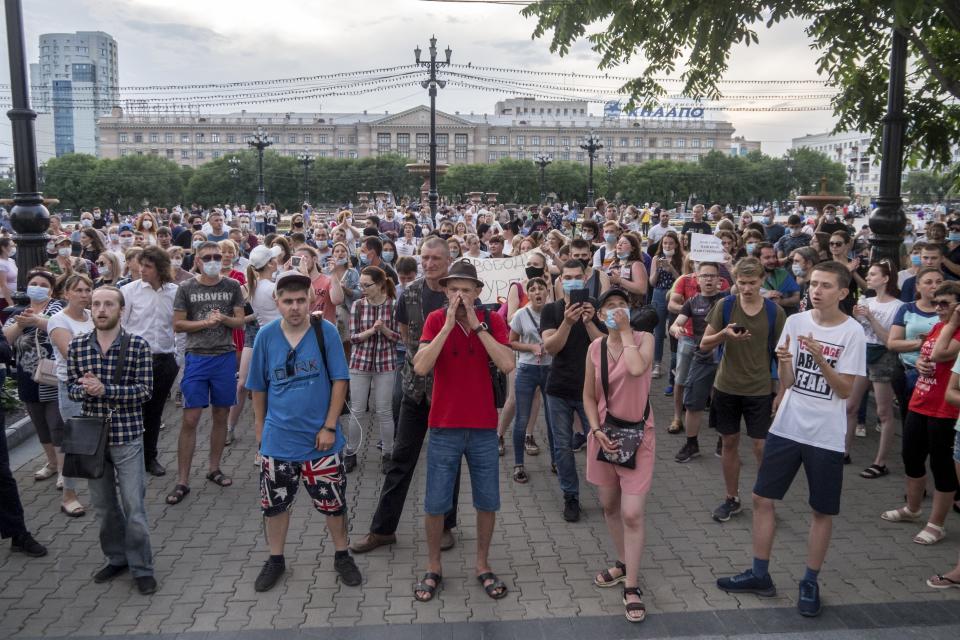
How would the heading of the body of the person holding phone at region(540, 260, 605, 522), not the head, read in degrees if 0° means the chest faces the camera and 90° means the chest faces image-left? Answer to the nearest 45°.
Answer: approximately 0°

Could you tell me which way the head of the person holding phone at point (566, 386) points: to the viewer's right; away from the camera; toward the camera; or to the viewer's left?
toward the camera

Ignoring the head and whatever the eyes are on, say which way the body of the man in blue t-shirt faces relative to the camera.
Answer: toward the camera

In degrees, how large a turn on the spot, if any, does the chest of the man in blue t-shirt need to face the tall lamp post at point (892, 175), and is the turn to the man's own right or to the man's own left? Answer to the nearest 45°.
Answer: approximately 135° to the man's own left

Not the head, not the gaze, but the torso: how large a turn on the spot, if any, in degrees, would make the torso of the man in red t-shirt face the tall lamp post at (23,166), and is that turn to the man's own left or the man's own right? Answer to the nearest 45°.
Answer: approximately 135° to the man's own right

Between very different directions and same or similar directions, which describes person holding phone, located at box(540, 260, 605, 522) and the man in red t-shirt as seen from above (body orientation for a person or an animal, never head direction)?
same or similar directions

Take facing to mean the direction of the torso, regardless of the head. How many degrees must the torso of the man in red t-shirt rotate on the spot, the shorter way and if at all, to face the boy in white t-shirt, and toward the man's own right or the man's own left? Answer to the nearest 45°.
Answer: approximately 90° to the man's own left

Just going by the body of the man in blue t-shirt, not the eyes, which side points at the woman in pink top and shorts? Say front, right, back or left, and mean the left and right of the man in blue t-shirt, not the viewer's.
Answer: left

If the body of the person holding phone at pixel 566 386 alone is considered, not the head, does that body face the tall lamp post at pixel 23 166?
no

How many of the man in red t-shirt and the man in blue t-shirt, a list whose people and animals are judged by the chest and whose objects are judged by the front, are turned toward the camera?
2

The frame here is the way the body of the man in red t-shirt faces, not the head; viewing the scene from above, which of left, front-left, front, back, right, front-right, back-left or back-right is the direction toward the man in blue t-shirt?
right

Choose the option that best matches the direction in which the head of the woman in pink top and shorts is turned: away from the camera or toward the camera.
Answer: toward the camera

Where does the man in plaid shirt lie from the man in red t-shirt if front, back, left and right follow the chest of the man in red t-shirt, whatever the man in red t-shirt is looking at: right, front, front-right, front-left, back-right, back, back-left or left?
right

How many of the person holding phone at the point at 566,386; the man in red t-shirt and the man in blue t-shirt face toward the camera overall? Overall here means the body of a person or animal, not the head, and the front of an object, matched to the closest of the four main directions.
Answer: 3

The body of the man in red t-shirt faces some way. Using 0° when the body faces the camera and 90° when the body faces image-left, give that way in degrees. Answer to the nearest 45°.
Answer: approximately 0°

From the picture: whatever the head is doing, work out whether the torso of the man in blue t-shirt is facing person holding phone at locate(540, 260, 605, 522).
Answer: no

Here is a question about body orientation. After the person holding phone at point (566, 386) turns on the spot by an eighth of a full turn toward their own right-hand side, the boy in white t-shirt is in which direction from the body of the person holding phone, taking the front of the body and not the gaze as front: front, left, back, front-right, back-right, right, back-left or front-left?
left

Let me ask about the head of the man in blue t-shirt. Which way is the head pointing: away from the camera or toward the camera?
toward the camera

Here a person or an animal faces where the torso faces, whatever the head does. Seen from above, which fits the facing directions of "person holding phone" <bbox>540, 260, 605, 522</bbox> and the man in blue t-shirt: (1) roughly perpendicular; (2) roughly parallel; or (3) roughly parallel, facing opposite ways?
roughly parallel

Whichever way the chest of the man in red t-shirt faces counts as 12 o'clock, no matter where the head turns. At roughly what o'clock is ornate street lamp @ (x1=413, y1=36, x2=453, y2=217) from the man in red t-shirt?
The ornate street lamp is roughly at 6 o'clock from the man in red t-shirt.

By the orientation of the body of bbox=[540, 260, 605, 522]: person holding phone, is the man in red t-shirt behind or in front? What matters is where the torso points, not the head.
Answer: in front

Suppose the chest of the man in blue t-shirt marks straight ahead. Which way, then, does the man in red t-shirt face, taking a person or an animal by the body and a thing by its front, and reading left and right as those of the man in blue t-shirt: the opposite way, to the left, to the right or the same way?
the same way
